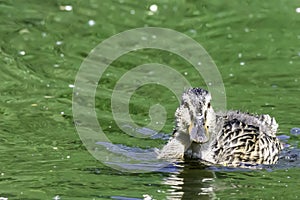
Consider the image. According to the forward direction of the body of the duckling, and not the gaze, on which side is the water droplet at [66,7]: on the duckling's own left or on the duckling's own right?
on the duckling's own right

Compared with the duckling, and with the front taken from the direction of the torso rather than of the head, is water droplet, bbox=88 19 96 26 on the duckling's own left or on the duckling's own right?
on the duckling's own right

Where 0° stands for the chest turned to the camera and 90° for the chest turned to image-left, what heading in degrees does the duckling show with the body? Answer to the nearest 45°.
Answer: approximately 45°
